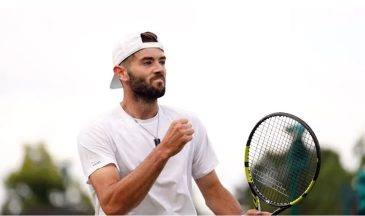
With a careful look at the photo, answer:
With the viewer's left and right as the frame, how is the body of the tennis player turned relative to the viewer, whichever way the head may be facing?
facing the viewer and to the right of the viewer
